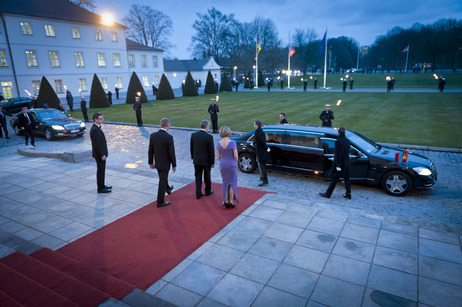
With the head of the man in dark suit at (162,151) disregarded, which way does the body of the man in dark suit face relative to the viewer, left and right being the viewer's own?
facing away from the viewer and to the right of the viewer

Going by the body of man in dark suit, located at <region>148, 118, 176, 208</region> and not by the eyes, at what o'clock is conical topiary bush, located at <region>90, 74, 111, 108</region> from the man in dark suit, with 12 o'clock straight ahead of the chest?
The conical topiary bush is roughly at 10 o'clock from the man in dark suit.

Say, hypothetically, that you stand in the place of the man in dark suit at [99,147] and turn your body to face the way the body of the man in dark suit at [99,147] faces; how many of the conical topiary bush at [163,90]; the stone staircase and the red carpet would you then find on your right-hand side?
2

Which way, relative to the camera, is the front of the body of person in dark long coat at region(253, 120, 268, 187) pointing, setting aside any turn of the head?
to the viewer's left

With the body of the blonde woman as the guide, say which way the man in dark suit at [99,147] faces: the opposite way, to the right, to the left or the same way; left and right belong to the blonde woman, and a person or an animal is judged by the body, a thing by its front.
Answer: to the right

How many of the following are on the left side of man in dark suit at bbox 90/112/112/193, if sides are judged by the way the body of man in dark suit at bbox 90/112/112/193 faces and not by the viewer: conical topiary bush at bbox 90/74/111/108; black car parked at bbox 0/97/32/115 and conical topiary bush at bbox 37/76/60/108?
3

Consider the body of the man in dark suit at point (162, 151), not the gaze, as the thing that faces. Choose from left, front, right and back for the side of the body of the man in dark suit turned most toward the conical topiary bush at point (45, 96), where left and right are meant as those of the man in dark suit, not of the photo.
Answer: left

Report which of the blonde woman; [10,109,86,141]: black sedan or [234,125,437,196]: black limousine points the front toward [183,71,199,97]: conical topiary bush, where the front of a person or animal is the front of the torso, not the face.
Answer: the blonde woman

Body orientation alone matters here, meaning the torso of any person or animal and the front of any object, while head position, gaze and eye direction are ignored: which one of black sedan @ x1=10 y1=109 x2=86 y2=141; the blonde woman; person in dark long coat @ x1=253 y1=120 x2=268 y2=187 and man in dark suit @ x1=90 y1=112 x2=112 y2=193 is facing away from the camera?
the blonde woman

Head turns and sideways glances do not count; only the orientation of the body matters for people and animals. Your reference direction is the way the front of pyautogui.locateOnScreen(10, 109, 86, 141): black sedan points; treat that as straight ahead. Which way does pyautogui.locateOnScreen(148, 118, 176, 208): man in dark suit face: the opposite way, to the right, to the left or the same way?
to the left

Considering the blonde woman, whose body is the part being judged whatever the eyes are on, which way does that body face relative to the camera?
away from the camera

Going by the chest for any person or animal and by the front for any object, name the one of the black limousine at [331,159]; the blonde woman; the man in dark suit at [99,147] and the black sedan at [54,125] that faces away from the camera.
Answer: the blonde woman

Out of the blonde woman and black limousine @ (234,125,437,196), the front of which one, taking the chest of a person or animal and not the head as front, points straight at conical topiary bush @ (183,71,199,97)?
the blonde woman

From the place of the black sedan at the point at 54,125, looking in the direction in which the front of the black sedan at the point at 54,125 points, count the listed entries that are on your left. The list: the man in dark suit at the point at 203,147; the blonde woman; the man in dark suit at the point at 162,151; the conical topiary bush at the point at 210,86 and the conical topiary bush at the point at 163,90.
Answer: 2

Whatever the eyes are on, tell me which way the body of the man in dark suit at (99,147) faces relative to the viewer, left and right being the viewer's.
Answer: facing to the right of the viewer

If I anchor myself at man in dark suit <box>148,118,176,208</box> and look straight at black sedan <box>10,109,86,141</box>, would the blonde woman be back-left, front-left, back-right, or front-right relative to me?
back-right

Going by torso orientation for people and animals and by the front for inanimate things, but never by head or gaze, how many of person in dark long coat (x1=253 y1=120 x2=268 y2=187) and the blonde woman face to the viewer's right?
0
